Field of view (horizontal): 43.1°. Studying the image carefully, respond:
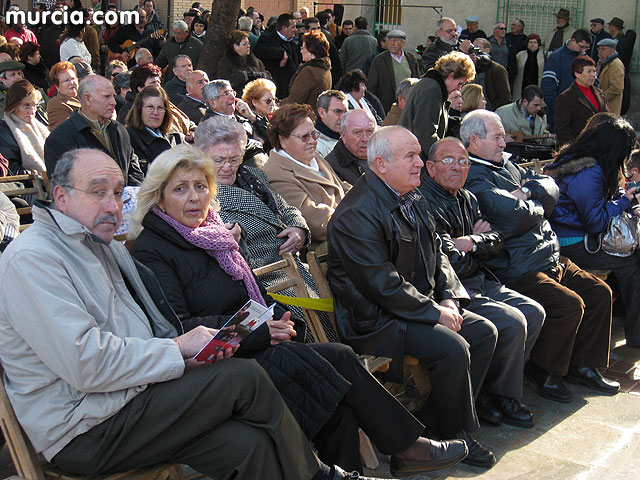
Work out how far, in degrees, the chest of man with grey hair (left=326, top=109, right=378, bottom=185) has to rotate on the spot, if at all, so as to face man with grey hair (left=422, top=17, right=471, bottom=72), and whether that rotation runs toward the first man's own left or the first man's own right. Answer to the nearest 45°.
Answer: approximately 135° to the first man's own left

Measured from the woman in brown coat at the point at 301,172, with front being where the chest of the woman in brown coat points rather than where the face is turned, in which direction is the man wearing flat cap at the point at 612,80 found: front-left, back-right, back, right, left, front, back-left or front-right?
left

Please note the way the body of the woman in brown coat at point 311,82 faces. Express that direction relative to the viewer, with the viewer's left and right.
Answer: facing to the left of the viewer

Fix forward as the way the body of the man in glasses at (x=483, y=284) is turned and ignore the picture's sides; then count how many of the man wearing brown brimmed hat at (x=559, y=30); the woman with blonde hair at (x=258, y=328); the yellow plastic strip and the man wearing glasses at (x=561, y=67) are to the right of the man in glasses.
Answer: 2

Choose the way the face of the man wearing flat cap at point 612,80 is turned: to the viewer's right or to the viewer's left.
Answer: to the viewer's left

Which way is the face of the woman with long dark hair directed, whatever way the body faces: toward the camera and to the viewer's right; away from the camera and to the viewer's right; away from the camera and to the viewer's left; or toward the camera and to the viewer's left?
away from the camera and to the viewer's right

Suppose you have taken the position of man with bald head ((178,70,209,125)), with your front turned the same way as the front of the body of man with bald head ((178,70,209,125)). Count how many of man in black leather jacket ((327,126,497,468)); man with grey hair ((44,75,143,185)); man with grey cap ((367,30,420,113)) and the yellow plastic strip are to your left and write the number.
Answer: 1

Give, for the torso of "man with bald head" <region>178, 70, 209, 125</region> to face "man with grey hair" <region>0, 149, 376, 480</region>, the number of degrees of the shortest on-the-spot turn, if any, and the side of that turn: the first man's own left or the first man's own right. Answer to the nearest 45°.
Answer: approximately 45° to the first man's own right

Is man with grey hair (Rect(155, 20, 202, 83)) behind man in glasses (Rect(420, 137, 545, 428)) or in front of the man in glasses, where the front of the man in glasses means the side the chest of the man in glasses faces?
behind

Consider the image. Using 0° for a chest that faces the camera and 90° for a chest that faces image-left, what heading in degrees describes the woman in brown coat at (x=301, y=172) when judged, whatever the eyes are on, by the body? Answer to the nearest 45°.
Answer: approximately 315°

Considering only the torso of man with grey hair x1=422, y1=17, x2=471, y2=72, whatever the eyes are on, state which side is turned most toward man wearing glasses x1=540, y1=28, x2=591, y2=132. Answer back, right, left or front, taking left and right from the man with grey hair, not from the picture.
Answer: left

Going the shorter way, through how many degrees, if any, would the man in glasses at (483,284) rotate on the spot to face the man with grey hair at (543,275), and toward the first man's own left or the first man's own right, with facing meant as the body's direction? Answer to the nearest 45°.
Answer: approximately 90° to the first man's own left

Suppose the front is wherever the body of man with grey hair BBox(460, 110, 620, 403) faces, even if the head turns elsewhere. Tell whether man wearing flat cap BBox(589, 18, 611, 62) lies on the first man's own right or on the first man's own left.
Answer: on the first man's own left
